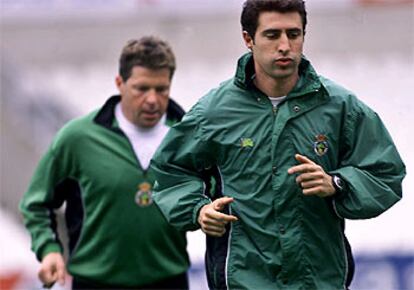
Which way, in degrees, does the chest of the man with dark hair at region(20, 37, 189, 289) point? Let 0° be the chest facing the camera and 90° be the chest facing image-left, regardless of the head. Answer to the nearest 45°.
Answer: approximately 315°
